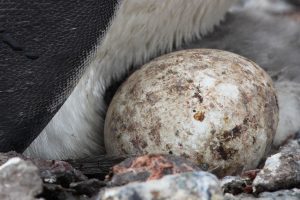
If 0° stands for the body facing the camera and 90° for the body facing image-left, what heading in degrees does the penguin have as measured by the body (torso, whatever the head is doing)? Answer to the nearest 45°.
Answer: approximately 270°

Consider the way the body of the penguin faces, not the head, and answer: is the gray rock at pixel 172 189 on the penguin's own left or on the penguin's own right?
on the penguin's own right
